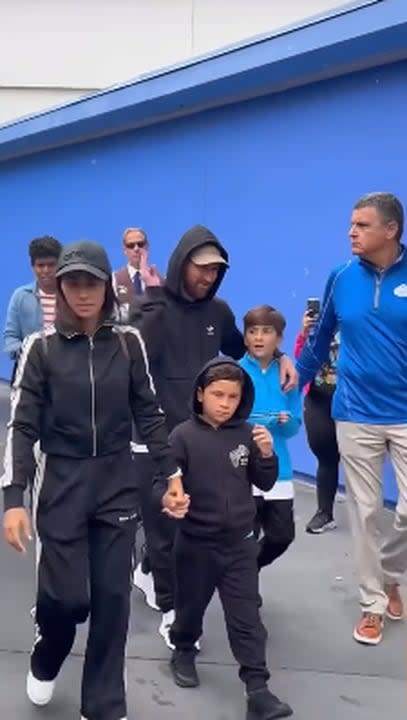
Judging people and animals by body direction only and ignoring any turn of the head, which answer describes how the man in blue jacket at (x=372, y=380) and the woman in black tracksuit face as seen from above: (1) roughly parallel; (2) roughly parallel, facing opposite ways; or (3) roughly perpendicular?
roughly parallel

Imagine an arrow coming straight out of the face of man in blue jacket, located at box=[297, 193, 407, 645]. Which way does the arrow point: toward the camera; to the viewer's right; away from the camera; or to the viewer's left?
to the viewer's left

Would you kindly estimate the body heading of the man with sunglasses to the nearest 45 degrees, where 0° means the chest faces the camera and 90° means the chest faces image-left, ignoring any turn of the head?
approximately 0°

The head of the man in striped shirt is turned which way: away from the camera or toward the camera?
toward the camera

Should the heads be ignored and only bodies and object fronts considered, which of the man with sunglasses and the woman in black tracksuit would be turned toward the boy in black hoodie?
the man with sunglasses

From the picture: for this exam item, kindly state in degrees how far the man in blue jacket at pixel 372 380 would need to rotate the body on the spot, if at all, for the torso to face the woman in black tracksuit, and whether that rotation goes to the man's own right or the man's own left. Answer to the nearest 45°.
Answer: approximately 45° to the man's own right

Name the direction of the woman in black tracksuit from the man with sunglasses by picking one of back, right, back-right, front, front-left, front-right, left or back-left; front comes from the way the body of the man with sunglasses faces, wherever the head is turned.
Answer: front

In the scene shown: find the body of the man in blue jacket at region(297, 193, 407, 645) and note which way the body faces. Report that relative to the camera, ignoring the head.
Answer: toward the camera

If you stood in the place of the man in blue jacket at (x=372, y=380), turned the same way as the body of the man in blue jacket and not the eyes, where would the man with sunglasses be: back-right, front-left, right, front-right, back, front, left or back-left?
back-right

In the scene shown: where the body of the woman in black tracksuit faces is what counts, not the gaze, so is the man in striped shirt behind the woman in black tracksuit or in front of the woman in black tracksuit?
behind

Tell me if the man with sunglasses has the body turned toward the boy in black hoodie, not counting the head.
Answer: yes

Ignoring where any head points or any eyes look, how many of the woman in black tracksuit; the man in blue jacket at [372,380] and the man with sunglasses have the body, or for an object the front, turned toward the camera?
3

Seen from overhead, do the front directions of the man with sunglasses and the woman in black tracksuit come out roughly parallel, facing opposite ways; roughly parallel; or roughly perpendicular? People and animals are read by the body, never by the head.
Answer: roughly parallel

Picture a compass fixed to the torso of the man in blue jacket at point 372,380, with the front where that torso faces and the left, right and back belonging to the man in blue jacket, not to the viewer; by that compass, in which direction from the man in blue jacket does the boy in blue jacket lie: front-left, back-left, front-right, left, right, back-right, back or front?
right

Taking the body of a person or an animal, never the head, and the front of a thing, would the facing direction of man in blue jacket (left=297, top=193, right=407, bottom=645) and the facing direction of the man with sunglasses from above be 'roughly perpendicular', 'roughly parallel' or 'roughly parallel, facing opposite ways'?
roughly parallel
